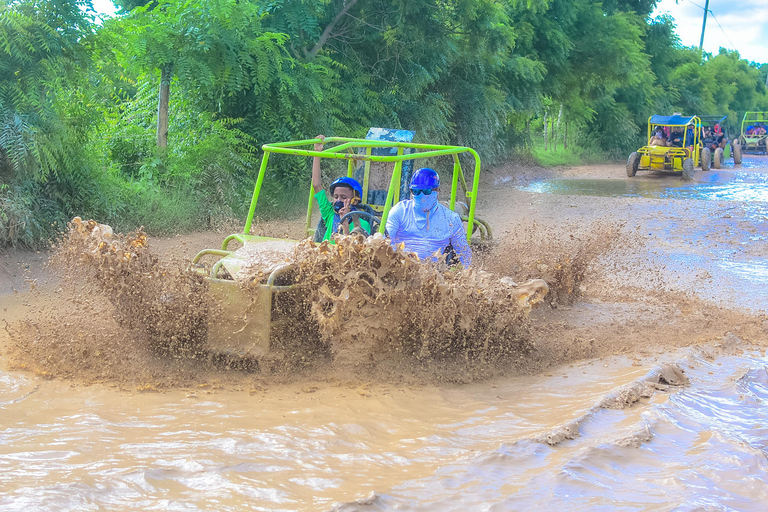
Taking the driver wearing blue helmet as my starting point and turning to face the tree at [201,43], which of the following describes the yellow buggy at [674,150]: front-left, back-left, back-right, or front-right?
front-right

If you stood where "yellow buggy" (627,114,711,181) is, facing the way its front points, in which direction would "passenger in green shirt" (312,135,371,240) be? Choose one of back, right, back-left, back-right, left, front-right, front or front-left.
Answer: front-left

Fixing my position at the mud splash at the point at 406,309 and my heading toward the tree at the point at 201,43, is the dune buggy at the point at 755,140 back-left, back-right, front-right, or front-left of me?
front-right

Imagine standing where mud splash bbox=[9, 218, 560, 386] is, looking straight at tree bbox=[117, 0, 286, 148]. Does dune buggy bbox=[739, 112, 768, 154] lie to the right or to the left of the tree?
right

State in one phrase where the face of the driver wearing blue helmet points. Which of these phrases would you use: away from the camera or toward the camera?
toward the camera

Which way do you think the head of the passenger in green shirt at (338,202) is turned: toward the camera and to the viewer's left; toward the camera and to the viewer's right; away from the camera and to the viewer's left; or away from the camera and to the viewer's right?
toward the camera and to the viewer's left

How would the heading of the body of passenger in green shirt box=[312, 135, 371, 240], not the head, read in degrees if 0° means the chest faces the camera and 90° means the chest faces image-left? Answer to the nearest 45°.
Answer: approximately 45°

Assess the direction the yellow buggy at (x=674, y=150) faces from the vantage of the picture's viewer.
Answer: facing the viewer and to the left of the viewer

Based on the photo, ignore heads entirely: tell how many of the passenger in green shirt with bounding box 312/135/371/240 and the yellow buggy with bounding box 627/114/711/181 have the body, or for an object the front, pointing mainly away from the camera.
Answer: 0

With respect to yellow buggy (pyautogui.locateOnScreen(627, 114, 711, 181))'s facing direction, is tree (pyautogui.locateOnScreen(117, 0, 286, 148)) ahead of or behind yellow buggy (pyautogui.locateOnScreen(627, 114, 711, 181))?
ahead

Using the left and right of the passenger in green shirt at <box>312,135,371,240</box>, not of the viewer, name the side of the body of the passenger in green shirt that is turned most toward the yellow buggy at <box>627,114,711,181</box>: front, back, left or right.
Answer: back

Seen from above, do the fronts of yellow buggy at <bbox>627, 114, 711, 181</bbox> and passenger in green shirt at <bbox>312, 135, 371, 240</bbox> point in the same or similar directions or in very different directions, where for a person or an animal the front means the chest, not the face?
same or similar directions

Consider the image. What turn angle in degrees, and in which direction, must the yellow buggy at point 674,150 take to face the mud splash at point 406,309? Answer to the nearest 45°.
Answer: approximately 45° to its left
